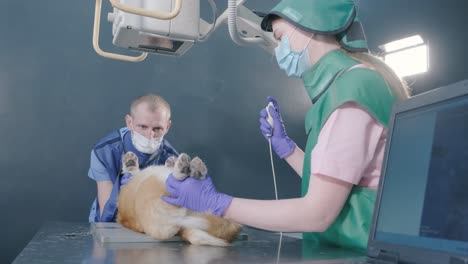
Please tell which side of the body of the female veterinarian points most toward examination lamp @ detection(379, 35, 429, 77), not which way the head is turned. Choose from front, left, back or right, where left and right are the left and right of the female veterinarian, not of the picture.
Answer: right

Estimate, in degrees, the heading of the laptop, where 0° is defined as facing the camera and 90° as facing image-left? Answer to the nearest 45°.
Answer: approximately 45°

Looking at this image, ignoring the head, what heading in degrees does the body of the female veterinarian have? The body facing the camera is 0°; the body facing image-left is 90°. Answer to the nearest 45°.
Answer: approximately 90°
